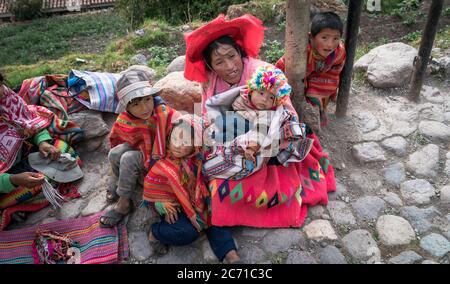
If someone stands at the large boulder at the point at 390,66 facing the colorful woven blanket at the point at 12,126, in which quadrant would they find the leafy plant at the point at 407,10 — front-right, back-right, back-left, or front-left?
back-right

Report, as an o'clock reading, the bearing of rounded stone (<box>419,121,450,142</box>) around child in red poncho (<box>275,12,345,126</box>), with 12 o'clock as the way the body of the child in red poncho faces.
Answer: The rounded stone is roughly at 9 o'clock from the child in red poncho.

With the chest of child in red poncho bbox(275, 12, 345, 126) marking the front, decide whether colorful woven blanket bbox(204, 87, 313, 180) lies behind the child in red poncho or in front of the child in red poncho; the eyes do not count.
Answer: in front

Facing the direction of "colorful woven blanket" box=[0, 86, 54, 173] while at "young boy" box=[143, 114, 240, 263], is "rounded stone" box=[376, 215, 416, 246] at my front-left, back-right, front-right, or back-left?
back-right

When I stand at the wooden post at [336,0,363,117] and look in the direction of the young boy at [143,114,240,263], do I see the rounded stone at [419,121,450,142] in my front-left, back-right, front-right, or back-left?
back-left

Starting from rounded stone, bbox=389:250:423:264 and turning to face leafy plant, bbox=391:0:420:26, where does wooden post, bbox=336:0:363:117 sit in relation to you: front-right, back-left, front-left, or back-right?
front-left

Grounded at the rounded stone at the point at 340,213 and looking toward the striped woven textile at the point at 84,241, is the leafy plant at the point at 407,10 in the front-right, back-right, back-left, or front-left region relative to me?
back-right

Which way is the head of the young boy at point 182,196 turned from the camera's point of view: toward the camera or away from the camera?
toward the camera

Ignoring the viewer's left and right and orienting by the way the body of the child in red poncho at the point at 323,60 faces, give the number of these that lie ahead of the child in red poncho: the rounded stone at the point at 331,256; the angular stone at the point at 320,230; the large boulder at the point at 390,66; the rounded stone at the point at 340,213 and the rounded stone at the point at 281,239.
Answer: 4

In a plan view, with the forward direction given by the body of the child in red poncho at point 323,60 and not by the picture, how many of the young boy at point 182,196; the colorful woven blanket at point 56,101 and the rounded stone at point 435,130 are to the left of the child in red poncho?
1

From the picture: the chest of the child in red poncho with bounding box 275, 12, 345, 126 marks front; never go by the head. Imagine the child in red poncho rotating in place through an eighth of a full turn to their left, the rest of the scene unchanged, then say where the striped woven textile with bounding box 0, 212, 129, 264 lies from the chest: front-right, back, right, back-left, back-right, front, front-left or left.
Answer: right

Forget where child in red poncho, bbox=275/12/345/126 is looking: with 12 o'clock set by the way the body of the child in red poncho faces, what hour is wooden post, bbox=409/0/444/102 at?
The wooden post is roughly at 8 o'clock from the child in red poncho.

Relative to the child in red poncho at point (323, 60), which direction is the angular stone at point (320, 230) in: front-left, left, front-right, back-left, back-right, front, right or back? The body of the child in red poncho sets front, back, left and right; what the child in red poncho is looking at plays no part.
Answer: front

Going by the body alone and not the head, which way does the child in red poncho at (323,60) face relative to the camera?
toward the camera

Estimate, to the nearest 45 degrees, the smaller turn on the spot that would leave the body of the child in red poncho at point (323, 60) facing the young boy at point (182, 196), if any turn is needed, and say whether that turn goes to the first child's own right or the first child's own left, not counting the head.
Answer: approximately 45° to the first child's own right

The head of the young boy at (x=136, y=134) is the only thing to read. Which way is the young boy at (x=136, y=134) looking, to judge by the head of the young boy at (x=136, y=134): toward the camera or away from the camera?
toward the camera

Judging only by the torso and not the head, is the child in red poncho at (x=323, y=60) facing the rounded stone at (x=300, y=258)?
yes

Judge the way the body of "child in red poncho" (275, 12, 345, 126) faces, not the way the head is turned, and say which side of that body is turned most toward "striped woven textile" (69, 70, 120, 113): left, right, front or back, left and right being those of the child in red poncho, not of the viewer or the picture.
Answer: right

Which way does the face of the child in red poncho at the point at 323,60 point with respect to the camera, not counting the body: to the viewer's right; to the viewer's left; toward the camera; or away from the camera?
toward the camera

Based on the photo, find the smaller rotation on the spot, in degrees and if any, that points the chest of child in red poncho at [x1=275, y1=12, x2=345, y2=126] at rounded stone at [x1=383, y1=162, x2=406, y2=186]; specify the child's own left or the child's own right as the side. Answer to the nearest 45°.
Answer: approximately 45° to the child's own left
